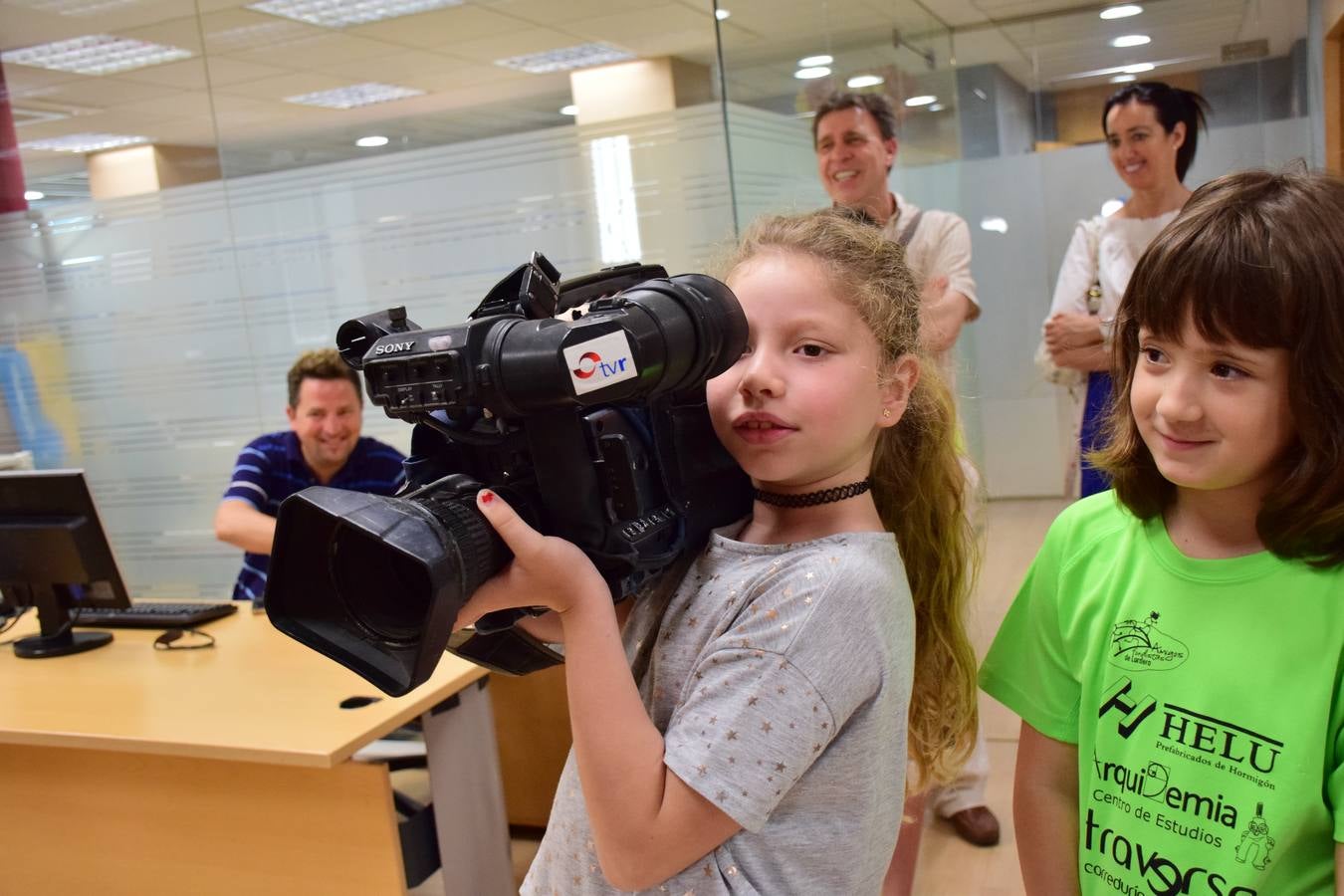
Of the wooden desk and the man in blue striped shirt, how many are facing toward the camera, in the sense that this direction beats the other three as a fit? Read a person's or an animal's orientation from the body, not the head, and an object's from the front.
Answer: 1

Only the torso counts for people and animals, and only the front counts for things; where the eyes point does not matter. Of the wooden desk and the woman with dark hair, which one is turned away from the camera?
the wooden desk

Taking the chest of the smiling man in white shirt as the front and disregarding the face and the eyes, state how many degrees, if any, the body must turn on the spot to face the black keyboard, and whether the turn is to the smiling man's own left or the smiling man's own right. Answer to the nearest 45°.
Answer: approximately 45° to the smiling man's own right

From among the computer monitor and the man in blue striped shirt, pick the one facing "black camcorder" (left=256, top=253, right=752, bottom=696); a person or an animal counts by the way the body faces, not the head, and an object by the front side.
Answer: the man in blue striped shirt

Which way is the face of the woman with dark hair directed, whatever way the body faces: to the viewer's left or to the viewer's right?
to the viewer's left

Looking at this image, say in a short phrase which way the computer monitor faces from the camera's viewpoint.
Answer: facing away from the viewer and to the right of the viewer

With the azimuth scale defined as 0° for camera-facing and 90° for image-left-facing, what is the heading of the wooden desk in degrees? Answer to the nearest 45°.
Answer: approximately 180°

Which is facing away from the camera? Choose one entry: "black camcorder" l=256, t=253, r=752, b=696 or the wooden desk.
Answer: the wooden desk
